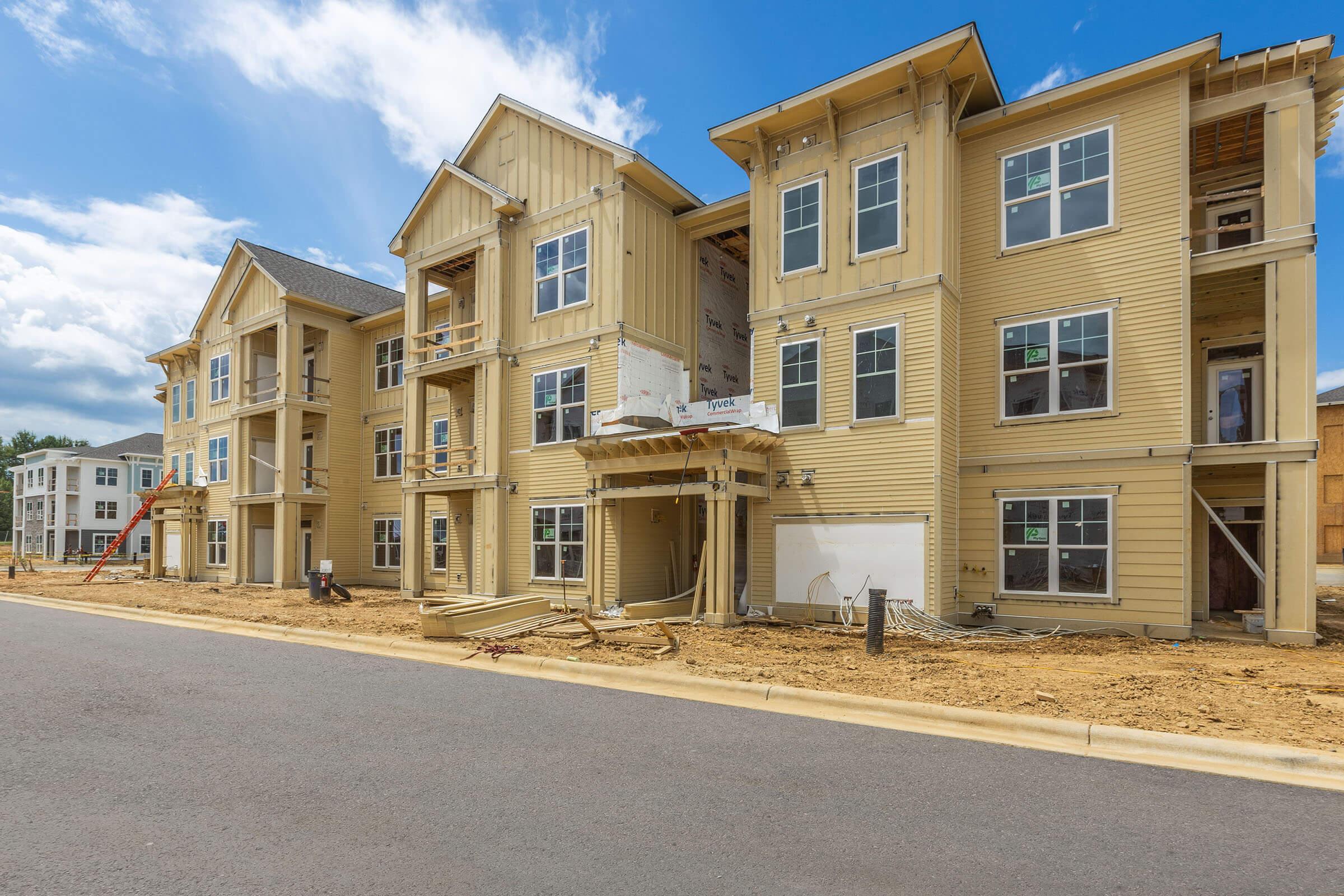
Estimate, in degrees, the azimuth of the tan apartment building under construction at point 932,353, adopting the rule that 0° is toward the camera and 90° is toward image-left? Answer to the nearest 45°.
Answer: approximately 45°
